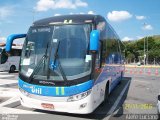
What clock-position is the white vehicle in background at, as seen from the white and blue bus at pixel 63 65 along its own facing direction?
The white vehicle in background is roughly at 4 o'clock from the white and blue bus.

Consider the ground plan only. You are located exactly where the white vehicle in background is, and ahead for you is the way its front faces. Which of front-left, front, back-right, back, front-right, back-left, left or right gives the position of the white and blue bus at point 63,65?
left

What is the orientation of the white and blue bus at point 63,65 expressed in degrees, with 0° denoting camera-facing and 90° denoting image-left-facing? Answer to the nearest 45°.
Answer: approximately 45°

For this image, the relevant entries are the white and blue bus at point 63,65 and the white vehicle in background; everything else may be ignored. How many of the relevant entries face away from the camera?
0
